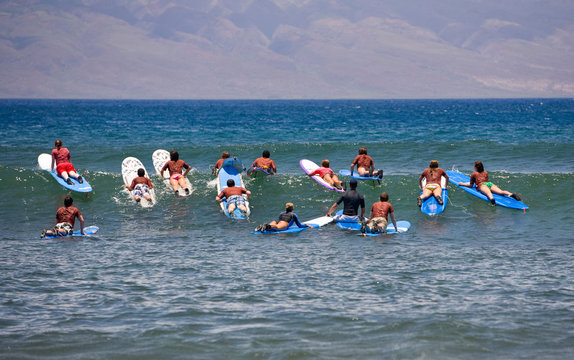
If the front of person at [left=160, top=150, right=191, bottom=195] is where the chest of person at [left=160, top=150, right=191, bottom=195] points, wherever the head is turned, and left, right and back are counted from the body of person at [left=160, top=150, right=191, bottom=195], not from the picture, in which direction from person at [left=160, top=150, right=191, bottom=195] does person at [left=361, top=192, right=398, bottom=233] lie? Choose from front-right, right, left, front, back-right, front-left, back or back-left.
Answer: back-right

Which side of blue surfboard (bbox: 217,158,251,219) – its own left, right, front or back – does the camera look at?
back

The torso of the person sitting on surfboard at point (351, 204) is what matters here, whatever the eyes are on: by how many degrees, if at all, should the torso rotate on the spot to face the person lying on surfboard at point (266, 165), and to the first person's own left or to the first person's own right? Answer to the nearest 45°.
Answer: approximately 45° to the first person's own left

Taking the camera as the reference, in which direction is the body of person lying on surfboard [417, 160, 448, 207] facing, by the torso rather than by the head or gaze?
away from the camera

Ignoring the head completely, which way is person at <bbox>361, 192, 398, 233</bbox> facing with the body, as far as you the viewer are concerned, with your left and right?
facing away from the viewer and to the right of the viewer

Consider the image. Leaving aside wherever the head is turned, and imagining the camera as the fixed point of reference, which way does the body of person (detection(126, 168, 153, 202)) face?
away from the camera

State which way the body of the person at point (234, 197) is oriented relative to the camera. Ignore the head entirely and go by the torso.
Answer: away from the camera

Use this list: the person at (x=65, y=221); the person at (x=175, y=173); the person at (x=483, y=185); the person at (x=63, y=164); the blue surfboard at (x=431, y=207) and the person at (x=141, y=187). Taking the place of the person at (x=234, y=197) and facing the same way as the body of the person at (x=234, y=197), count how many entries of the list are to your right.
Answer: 2

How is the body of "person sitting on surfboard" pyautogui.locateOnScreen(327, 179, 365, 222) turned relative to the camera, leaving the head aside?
away from the camera

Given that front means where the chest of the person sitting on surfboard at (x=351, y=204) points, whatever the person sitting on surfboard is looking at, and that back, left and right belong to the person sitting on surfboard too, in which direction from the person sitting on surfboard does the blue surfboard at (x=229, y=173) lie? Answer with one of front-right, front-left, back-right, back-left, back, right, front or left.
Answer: front-left

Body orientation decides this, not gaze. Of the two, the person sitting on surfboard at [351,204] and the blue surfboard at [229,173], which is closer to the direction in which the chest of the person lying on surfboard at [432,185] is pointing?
the blue surfboard
